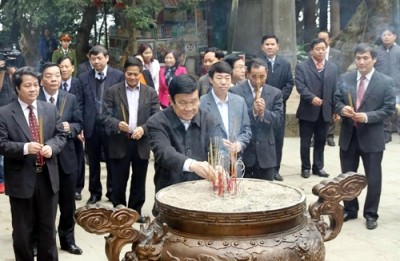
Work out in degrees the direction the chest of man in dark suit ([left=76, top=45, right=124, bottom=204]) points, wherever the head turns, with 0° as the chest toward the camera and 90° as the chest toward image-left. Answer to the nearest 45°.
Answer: approximately 0°

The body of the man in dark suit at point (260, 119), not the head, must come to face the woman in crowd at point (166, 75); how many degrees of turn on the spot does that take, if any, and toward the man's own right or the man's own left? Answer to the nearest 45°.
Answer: approximately 135° to the man's own right

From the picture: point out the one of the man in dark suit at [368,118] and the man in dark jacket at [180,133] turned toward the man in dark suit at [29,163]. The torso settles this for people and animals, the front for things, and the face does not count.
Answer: the man in dark suit at [368,118]

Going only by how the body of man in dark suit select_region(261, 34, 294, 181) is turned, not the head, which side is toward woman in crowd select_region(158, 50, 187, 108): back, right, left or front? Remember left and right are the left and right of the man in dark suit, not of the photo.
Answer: right

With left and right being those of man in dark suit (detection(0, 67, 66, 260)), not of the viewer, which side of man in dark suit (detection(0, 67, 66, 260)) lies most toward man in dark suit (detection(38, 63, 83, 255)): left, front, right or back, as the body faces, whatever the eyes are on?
left

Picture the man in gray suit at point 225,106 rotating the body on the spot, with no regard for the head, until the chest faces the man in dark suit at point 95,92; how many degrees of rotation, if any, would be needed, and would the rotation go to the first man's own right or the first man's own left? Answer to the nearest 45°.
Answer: approximately 135° to the first man's own right

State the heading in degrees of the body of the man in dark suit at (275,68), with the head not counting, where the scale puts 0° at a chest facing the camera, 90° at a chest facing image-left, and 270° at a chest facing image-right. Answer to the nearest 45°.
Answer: approximately 0°

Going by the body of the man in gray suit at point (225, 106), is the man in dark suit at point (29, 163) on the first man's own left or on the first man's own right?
on the first man's own right
